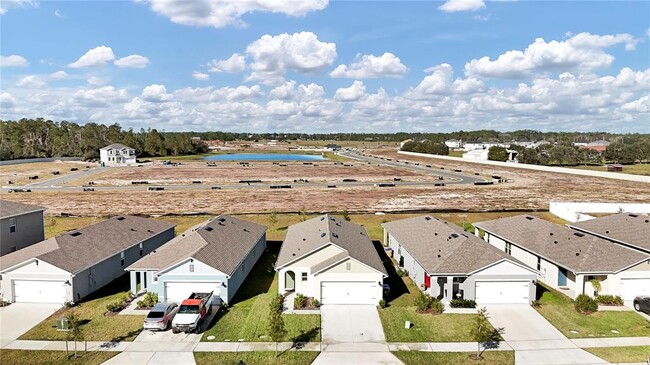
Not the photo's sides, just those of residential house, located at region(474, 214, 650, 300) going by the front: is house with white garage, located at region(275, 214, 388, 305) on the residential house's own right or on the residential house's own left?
on the residential house's own right

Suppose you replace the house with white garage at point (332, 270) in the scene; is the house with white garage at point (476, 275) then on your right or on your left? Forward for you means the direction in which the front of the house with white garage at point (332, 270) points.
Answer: on your left

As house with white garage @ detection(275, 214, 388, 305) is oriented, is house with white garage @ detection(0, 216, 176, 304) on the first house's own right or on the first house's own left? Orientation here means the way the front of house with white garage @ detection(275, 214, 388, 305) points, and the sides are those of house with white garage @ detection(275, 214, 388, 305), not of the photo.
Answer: on the first house's own right

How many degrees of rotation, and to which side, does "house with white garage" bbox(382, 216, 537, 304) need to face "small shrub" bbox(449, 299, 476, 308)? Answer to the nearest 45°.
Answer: approximately 45° to its right

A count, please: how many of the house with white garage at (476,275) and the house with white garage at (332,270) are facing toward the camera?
2

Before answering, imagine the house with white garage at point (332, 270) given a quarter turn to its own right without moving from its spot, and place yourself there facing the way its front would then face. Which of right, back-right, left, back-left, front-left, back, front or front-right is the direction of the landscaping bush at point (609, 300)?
back

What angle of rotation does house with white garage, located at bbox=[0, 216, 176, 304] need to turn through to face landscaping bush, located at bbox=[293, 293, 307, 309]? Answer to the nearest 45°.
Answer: approximately 90° to its left

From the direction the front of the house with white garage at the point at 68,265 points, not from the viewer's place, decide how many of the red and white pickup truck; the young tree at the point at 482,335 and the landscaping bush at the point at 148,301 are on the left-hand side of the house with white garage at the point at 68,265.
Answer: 3

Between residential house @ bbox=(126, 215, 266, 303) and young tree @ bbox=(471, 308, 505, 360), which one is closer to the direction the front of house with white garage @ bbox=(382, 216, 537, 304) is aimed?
the young tree

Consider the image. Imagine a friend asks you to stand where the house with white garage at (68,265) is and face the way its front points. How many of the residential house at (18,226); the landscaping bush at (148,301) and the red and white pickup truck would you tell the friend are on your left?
2
